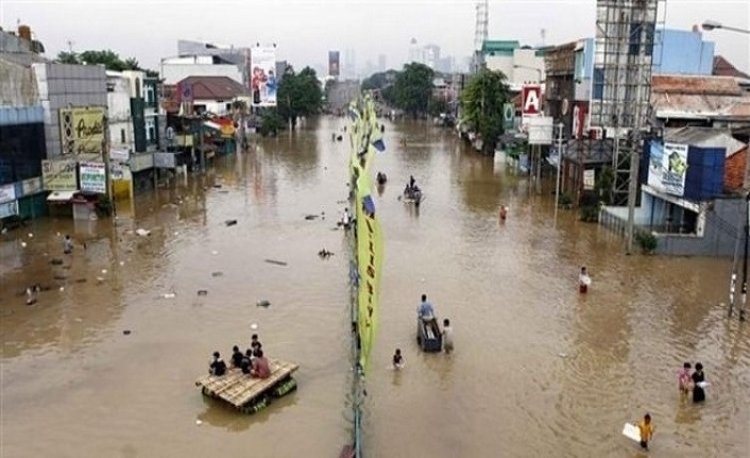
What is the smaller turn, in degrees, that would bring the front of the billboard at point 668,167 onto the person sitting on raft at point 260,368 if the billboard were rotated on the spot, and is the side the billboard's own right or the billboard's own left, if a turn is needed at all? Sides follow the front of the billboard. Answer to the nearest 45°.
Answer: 0° — it already faces them

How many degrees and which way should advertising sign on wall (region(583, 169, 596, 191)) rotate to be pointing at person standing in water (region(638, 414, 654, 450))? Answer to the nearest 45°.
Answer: approximately 45° to its left

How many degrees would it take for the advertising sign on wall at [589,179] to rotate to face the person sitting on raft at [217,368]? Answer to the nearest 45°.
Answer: approximately 45° to its left

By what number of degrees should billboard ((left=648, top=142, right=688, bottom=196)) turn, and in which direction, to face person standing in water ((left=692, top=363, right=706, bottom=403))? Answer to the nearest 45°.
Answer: approximately 45° to its left

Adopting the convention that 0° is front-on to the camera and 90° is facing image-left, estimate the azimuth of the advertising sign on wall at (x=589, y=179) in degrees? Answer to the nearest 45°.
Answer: approximately 45°

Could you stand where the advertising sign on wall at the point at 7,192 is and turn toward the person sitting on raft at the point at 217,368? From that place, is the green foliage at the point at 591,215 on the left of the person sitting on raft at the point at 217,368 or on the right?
left

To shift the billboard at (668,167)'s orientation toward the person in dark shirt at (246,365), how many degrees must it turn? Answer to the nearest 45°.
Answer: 0° — it already faces them

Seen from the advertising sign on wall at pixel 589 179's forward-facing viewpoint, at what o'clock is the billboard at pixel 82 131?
The billboard is roughly at 1 o'clock from the advertising sign on wall.

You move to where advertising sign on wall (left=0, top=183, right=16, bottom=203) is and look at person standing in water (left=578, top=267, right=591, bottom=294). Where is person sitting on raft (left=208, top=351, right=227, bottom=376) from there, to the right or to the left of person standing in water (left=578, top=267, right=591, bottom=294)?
right

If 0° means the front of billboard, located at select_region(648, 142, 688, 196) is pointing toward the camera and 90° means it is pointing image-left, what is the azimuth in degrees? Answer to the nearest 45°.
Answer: approximately 45°

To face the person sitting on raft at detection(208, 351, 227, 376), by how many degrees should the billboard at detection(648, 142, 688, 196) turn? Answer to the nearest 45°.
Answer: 0° — it already faces them
